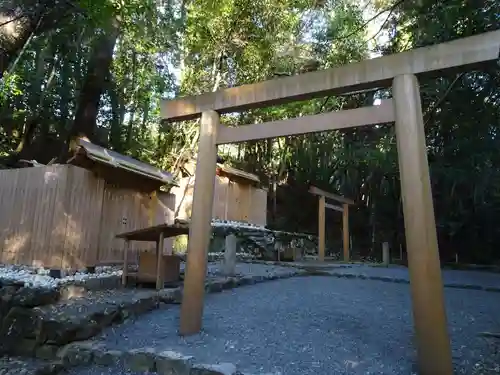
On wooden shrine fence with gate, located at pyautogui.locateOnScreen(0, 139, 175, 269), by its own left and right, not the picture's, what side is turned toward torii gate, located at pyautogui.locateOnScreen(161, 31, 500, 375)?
front

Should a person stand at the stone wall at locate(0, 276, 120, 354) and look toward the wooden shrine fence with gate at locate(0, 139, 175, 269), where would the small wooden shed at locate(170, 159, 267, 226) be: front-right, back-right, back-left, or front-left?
front-right

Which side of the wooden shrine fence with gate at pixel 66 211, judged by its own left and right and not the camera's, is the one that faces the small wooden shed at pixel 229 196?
left

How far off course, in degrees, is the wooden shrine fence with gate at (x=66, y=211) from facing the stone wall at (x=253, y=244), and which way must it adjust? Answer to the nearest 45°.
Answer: approximately 90° to its left

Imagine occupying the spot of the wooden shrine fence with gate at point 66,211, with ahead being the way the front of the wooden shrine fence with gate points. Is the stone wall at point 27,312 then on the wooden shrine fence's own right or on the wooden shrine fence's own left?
on the wooden shrine fence's own right

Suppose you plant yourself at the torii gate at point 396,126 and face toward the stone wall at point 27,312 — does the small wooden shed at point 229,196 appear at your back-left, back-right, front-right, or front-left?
front-right

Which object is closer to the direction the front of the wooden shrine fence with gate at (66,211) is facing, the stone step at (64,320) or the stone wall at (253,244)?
the stone step

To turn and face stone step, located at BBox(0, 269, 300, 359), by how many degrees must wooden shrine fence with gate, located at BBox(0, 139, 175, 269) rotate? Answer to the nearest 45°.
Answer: approximately 45° to its right

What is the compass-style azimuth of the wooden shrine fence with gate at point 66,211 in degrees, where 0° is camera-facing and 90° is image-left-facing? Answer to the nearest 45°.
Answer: approximately 315°
